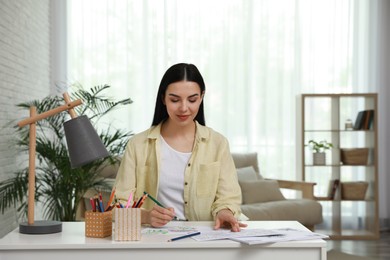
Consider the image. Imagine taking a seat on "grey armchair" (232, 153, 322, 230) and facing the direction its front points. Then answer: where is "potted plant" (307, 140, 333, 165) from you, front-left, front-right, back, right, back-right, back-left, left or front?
left

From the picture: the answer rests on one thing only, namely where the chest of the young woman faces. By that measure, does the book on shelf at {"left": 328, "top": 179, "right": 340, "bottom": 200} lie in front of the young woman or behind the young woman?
behind

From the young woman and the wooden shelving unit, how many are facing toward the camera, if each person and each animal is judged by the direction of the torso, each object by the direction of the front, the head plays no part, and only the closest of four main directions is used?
2

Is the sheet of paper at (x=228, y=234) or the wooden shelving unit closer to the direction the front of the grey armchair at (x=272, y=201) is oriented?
the sheet of paper

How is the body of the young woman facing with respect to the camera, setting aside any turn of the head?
toward the camera

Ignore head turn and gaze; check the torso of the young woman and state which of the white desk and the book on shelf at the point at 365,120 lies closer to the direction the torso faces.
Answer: the white desk

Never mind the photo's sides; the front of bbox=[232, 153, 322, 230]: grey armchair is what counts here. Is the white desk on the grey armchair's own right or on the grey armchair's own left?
on the grey armchair's own right

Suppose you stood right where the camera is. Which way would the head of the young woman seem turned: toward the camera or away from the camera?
toward the camera

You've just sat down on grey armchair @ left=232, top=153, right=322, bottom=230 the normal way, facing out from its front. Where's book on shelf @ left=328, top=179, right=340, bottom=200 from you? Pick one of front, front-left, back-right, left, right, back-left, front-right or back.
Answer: left

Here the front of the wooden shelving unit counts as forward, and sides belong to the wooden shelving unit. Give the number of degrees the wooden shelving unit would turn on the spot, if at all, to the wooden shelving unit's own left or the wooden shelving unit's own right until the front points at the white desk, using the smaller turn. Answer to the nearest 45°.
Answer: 0° — it already faces it

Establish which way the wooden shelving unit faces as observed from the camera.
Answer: facing the viewer

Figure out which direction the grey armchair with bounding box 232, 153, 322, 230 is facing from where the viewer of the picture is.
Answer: facing the viewer and to the right of the viewer

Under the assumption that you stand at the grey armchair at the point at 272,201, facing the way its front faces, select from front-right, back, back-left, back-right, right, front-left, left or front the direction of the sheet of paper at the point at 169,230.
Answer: front-right

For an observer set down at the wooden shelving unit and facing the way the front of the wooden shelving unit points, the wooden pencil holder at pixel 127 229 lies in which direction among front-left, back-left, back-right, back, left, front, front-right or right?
front

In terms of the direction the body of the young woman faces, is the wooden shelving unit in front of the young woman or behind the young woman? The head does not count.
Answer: behind

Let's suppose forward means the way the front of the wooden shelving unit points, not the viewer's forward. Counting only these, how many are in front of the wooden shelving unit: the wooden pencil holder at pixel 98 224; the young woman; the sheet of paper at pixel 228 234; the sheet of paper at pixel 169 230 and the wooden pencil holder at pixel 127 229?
5

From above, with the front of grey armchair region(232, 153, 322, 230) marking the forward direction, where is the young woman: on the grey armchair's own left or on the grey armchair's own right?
on the grey armchair's own right

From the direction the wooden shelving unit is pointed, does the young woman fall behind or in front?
in front

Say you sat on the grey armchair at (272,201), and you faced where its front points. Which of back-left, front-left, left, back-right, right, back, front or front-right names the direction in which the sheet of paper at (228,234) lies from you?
front-right

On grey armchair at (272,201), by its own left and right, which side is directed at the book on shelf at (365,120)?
left
